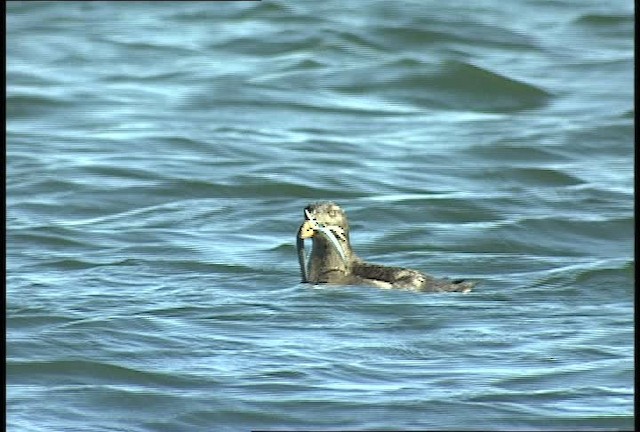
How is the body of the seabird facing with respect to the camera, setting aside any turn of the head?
to the viewer's left
